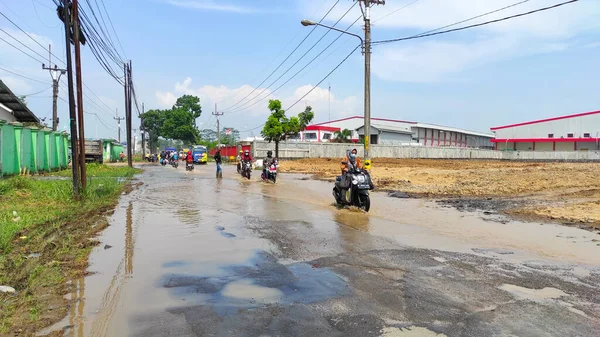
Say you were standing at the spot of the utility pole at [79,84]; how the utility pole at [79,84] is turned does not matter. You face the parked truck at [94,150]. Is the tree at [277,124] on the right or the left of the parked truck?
right

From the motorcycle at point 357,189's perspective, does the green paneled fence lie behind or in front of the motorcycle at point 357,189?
behind

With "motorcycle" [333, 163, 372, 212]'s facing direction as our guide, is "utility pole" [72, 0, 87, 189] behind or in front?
behind

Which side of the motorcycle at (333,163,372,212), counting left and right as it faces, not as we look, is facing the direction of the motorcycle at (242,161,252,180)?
back

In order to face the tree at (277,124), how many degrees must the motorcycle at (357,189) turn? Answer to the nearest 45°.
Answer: approximately 135° to its left

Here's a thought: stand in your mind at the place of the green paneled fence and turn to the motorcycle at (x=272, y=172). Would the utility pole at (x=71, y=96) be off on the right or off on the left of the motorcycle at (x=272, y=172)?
right

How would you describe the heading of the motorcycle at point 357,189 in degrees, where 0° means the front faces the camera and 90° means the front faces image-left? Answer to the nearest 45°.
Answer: approximately 315°

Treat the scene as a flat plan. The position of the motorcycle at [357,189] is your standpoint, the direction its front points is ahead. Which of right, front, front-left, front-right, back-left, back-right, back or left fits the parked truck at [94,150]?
back

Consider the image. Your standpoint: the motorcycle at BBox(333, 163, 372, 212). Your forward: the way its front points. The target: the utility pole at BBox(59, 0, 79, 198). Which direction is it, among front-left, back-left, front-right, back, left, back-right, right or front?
back-right

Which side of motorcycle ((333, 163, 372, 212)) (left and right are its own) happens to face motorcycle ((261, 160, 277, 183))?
back
